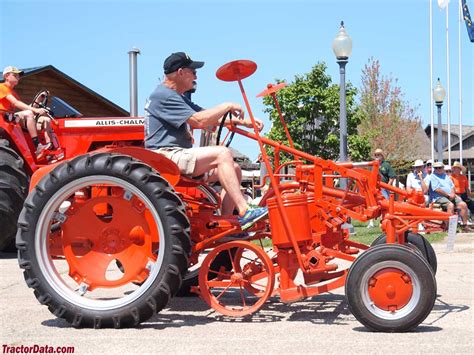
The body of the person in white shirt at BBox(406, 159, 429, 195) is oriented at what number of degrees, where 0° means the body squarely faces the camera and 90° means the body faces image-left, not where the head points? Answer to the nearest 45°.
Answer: approximately 0°

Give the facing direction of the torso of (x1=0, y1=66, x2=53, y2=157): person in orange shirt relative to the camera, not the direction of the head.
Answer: to the viewer's right

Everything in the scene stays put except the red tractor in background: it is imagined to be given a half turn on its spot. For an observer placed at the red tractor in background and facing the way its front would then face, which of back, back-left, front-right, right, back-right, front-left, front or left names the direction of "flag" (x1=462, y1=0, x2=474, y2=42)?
back-right

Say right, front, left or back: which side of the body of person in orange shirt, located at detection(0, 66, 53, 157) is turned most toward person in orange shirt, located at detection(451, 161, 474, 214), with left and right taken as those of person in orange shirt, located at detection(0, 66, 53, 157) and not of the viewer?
front

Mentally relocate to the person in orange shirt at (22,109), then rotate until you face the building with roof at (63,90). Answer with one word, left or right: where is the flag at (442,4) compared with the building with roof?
right

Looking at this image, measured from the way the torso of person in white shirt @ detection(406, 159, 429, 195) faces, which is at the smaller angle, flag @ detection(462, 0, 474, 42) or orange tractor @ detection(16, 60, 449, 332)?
the orange tractor

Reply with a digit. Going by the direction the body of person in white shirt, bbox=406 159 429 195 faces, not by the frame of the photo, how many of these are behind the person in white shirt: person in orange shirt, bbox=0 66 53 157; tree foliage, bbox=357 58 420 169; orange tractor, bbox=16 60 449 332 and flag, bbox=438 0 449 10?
2

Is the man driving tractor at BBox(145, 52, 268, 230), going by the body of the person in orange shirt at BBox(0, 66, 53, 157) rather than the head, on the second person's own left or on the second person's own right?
on the second person's own right

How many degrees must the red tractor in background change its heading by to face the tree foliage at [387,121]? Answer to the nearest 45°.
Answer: approximately 45° to its left

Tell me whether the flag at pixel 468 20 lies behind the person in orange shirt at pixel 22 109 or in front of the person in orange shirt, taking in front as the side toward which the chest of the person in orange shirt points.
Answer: in front

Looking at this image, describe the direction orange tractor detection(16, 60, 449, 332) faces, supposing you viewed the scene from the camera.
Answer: facing to the right of the viewer

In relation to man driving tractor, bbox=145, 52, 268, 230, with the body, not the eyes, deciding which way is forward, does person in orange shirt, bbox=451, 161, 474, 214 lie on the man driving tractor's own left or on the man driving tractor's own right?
on the man driving tractor's own left

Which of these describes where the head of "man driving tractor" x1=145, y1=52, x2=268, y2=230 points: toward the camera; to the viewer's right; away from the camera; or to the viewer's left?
to the viewer's right
